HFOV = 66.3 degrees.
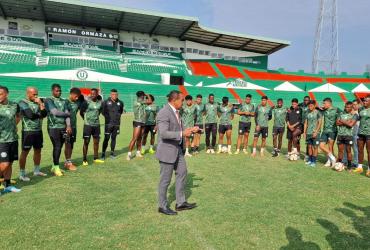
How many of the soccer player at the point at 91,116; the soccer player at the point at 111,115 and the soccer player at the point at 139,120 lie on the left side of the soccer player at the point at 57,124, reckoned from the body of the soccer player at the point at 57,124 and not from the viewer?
3

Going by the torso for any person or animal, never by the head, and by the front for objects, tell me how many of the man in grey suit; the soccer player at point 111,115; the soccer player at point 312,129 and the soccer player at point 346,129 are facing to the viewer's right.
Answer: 1

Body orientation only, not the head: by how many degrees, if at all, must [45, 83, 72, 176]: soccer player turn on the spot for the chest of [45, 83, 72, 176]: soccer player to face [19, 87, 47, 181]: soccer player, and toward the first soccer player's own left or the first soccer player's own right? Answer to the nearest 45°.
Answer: approximately 90° to the first soccer player's own right

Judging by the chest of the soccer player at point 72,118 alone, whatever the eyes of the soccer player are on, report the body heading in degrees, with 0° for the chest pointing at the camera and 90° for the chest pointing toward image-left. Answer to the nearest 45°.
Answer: approximately 315°

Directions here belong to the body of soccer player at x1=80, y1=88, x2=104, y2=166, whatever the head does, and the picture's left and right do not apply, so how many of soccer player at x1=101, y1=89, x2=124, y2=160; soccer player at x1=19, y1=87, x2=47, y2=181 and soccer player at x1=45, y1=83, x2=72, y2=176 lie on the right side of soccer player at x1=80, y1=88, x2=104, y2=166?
2

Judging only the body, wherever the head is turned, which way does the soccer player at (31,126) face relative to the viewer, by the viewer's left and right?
facing the viewer and to the right of the viewer

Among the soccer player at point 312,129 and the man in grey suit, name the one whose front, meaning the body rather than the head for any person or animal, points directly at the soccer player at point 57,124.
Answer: the soccer player at point 312,129

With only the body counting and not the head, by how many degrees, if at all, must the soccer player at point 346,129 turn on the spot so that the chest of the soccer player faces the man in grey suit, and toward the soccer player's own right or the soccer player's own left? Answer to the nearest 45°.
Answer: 0° — they already face them

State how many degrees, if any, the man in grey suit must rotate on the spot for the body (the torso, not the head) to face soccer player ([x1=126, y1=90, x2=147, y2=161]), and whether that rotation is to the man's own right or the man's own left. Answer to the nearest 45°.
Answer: approximately 90° to the man's own left

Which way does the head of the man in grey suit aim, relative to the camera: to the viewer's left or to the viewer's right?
to the viewer's right

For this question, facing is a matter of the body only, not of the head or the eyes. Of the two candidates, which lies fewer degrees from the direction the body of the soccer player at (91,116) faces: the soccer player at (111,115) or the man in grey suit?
the man in grey suit

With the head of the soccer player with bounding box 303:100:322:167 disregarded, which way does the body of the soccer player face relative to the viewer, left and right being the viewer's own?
facing the viewer and to the left of the viewer
